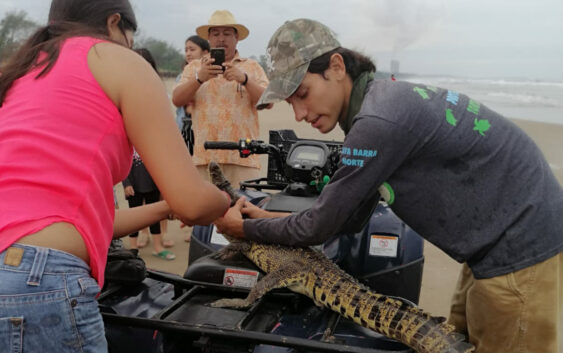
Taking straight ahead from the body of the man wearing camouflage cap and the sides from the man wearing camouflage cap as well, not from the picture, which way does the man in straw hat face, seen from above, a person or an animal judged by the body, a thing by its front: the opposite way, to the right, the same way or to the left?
to the left

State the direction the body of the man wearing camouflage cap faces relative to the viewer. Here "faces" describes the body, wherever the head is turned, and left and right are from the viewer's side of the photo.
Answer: facing to the left of the viewer

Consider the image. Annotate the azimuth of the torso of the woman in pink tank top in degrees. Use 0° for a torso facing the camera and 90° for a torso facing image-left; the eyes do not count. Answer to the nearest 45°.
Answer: approximately 225°

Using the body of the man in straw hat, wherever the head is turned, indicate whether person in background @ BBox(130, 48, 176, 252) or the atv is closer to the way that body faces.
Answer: the atv

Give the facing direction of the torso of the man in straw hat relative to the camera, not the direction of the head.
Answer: toward the camera

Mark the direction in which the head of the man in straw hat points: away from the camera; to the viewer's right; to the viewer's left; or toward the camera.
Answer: toward the camera

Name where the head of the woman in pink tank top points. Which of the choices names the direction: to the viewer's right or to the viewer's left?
to the viewer's right

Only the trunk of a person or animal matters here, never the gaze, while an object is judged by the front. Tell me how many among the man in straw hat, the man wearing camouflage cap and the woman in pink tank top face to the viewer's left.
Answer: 1

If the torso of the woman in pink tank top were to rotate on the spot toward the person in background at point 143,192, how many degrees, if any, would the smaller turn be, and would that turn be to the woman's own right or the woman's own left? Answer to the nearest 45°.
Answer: approximately 45° to the woman's own left

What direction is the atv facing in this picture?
away from the camera

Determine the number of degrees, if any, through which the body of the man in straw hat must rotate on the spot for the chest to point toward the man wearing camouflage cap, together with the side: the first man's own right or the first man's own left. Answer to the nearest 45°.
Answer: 0° — they already face them

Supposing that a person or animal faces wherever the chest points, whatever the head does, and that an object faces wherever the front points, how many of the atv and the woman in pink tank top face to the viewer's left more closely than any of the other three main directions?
0

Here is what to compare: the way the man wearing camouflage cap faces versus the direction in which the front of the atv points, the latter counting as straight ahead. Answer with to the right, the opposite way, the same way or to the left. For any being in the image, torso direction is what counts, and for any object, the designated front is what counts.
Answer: to the left

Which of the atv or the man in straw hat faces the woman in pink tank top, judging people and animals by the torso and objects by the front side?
the man in straw hat

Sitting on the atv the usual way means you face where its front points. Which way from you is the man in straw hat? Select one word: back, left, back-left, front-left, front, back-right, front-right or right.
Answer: front
